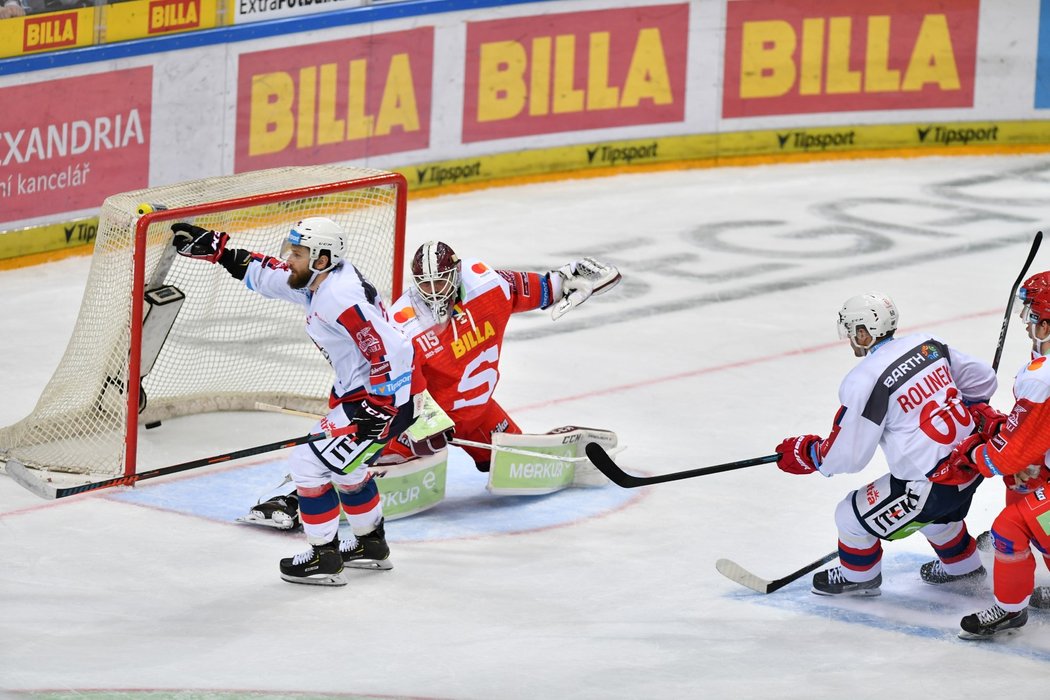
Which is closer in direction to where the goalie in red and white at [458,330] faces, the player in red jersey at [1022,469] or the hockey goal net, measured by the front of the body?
the player in red jersey

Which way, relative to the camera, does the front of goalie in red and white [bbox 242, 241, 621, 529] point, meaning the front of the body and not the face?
toward the camera

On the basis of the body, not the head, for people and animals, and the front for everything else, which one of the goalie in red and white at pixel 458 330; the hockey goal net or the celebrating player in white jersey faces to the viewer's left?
the celebrating player in white jersey

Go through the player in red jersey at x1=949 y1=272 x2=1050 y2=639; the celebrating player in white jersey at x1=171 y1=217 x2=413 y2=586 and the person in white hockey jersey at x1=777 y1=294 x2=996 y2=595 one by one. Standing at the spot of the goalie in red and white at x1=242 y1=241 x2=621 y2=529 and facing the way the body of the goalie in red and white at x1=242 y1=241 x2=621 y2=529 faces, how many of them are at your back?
0

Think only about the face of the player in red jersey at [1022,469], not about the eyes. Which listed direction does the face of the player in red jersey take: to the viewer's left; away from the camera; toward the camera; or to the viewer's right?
to the viewer's left

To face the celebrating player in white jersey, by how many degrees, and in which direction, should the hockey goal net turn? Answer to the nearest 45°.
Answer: approximately 45° to its right

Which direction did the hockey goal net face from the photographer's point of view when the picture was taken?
facing the viewer and to the right of the viewer

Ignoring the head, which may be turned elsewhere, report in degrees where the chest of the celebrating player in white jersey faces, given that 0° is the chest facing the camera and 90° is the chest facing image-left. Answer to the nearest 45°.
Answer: approximately 90°

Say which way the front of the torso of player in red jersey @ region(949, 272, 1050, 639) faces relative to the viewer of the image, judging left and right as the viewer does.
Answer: facing to the left of the viewer

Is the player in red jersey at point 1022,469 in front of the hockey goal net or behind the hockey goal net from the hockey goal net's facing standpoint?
in front

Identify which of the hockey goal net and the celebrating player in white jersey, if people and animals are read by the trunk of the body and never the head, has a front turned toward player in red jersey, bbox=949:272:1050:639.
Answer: the hockey goal net

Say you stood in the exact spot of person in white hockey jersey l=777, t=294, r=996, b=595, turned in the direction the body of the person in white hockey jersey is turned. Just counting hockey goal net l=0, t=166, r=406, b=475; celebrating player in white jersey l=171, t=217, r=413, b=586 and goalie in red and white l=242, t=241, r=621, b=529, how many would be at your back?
0

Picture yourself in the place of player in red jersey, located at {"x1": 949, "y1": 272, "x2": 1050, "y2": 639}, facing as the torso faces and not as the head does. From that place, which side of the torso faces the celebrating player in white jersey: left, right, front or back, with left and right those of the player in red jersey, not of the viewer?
front
